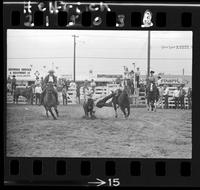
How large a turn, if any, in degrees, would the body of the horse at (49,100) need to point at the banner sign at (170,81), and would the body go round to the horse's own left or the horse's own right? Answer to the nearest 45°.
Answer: approximately 90° to the horse's own left

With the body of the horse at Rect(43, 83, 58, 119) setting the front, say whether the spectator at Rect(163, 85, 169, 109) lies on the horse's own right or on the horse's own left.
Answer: on the horse's own left

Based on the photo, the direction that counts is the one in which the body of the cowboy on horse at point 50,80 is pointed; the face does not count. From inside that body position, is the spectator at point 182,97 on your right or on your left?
on your left
